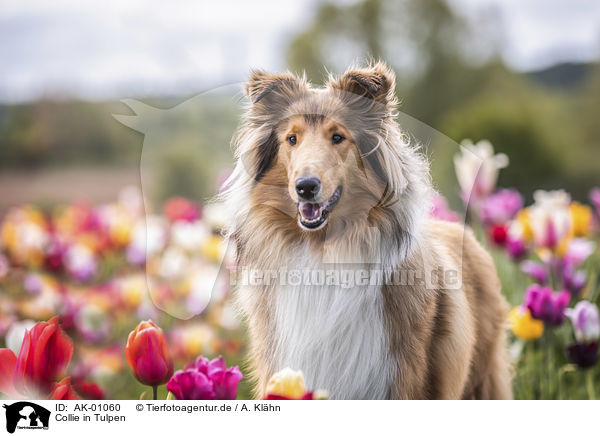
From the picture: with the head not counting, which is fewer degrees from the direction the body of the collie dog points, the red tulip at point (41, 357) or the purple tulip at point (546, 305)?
the red tulip

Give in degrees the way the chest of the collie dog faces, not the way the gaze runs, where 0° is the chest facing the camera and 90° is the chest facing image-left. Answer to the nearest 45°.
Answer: approximately 45°

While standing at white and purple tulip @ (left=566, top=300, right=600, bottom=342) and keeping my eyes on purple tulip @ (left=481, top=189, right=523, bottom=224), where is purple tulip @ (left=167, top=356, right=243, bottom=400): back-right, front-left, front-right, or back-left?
back-left

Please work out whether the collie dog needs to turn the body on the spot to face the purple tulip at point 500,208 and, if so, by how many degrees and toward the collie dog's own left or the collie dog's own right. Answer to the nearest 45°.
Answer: approximately 180°
